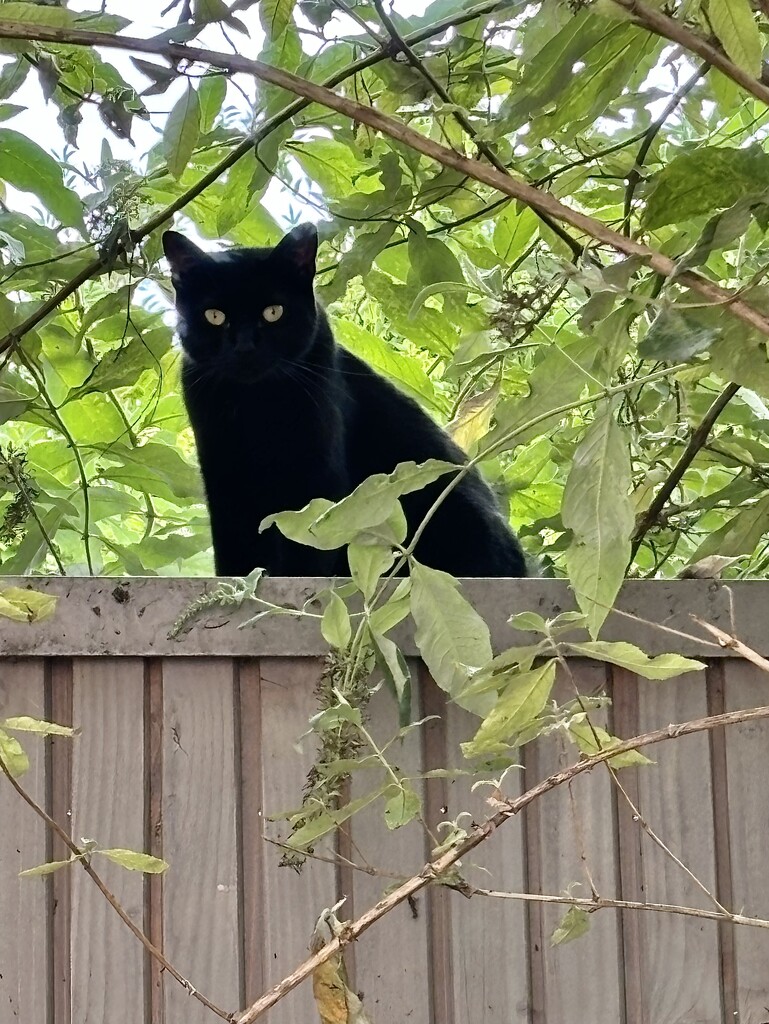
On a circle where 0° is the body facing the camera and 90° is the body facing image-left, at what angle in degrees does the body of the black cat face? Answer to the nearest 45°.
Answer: approximately 45°
